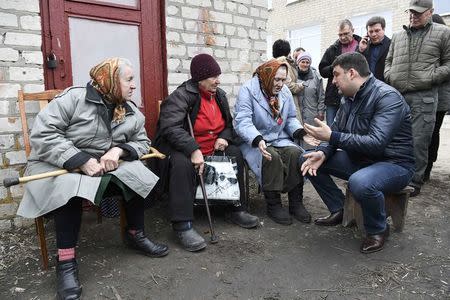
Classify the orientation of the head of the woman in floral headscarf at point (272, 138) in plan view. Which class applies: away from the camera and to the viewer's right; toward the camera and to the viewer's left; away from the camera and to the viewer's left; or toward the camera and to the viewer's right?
toward the camera and to the viewer's right

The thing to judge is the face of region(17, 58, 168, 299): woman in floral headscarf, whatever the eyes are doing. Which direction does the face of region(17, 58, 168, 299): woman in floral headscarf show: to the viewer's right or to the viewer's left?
to the viewer's right

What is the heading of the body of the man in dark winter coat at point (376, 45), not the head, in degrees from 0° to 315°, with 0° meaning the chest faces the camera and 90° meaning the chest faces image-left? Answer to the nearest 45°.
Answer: approximately 0°

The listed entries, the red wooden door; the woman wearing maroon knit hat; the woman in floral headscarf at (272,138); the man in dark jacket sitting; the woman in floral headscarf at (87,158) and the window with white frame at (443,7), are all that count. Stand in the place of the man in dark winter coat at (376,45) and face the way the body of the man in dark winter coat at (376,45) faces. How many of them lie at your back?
1

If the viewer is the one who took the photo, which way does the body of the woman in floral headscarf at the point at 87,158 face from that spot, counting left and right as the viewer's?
facing the viewer and to the right of the viewer

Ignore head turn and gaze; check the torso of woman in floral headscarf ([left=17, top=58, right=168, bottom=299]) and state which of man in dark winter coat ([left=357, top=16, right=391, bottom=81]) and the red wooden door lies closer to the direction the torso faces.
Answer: the man in dark winter coat

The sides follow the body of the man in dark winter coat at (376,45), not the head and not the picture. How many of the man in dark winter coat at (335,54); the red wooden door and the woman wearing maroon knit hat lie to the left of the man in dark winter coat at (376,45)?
0

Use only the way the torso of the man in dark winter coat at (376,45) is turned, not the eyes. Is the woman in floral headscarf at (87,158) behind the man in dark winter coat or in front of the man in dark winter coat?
in front

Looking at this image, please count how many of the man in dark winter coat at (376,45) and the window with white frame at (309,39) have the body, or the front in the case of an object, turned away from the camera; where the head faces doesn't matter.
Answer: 0

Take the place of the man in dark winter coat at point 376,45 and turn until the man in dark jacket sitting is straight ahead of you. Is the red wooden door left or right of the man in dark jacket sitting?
right

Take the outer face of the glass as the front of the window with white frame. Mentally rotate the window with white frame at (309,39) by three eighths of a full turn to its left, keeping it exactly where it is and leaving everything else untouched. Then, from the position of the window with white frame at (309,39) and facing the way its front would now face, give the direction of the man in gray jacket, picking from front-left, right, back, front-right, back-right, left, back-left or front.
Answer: right

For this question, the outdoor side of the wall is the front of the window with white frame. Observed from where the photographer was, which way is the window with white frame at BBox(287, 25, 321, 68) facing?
facing the viewer and to the left of the viewer

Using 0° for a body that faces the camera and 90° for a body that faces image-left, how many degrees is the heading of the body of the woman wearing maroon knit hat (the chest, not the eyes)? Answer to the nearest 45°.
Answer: approximately 315°

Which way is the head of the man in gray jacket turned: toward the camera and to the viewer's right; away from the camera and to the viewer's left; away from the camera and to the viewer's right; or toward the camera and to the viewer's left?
toward the camera and to the viewer's left

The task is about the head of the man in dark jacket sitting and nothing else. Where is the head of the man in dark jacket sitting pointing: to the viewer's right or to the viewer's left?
to the viewer's left

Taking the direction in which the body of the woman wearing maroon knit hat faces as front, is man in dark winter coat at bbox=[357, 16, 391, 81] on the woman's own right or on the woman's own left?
on the woman's own left

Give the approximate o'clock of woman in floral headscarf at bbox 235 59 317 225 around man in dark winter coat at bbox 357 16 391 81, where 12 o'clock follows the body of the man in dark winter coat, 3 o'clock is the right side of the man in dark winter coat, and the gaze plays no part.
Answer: The woman in floral headscarf is roughly at 1 o'clock from the man in dark winter coat.
